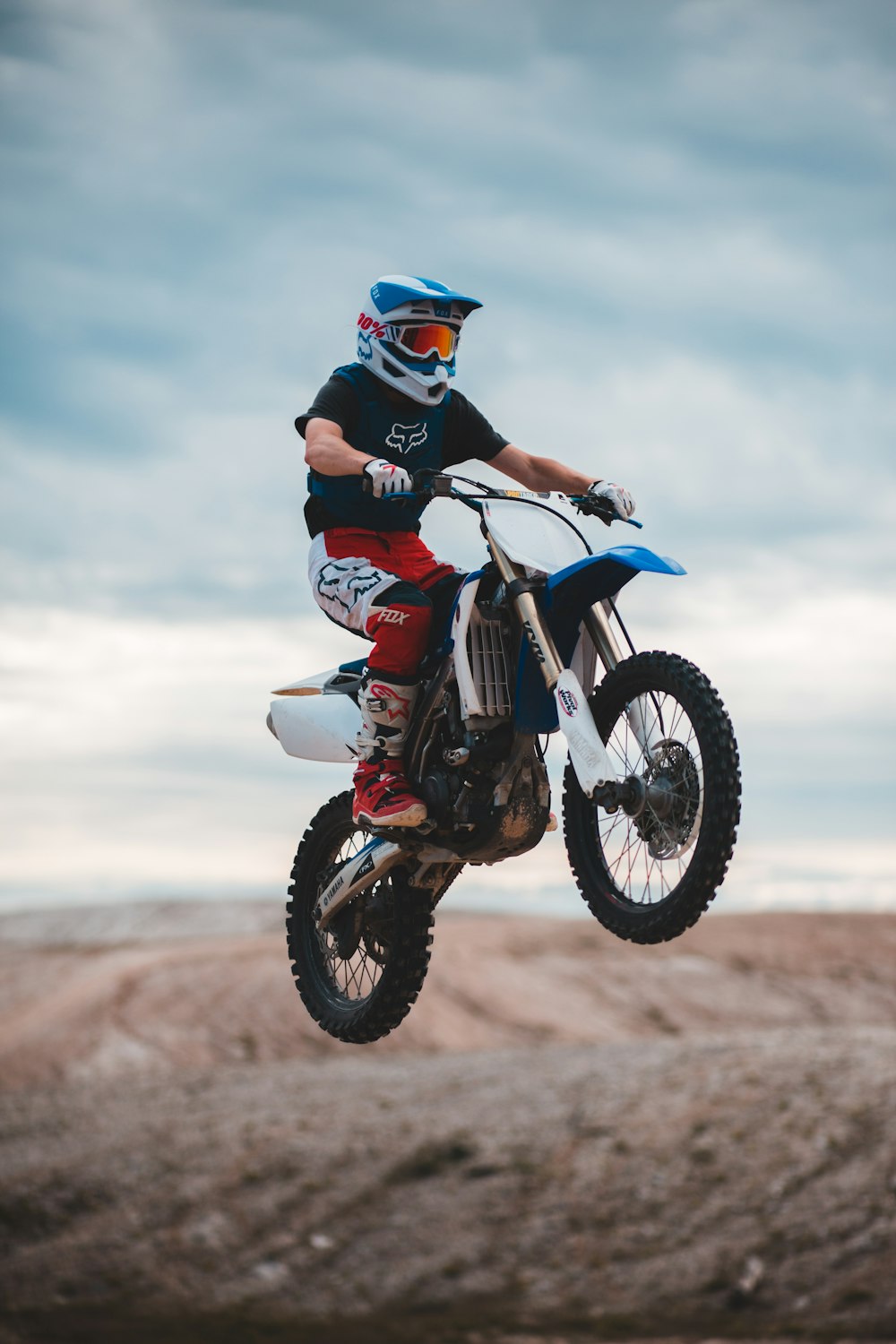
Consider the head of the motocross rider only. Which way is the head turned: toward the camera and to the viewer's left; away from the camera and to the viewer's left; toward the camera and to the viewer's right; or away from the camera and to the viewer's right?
toward the camera and to the viewer's right

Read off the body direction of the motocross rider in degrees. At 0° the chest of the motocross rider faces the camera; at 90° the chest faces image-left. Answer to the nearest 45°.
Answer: approximately 315°
